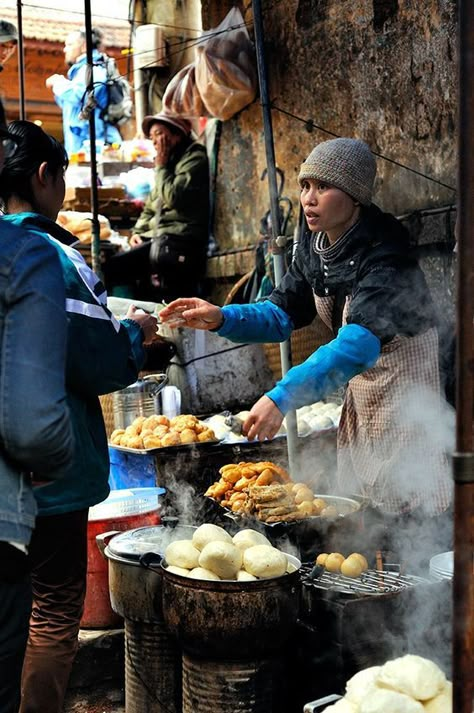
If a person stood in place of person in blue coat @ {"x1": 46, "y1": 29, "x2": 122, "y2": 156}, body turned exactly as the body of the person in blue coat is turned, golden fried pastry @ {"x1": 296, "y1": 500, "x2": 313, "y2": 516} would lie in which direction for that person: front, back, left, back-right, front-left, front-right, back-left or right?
left

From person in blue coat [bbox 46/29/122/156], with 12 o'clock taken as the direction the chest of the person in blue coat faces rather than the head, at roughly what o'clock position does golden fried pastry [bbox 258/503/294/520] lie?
The golden fried pastry is roughly at 9 o'clock from the person in blue coat.

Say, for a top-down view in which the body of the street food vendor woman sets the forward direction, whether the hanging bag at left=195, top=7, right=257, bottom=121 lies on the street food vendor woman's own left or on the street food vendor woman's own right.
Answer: on the street food vendor woman's own right

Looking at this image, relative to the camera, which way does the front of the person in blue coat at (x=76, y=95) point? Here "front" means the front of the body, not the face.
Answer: to the viewer's left

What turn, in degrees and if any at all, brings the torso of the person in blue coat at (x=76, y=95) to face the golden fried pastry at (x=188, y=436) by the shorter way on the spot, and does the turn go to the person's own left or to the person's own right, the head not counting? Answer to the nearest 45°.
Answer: approximately 90° to the person's own left

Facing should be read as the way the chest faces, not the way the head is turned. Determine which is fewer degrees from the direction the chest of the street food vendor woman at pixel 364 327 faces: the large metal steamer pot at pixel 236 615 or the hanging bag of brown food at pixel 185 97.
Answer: the large metal steamer pot

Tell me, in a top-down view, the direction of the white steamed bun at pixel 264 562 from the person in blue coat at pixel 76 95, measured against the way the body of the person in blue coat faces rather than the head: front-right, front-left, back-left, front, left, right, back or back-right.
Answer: left

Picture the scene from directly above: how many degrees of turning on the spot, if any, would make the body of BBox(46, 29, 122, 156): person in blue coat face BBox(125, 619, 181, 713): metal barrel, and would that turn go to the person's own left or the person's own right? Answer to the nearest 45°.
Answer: approximately 90° to the person's own left

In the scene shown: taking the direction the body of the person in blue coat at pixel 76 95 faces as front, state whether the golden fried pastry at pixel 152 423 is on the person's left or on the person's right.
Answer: on the person's left

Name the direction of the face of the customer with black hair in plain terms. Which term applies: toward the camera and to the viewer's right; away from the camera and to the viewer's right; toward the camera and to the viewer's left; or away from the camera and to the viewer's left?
away from the camera and to the viewer's right
